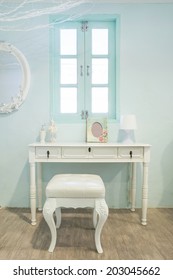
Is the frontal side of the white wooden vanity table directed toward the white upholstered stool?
yes

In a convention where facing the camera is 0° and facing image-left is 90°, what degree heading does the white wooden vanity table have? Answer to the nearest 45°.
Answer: approximately 0°
